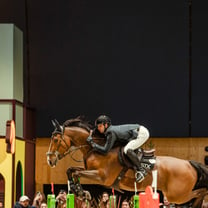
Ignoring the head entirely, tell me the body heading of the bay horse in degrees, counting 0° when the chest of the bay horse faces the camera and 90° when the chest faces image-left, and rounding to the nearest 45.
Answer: approximately 90°

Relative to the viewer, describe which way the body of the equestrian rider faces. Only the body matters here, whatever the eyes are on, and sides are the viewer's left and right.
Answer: facing to the left of the viewer
